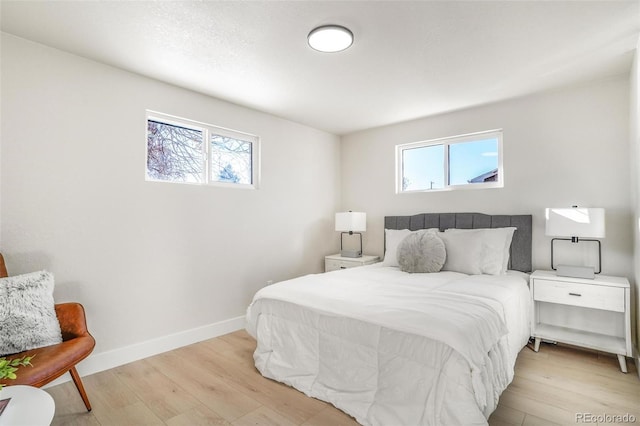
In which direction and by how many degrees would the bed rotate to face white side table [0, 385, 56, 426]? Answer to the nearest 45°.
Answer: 0° — it already faces it

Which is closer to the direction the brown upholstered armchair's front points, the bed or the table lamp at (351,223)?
the bed

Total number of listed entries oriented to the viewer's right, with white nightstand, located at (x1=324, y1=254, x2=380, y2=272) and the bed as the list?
0

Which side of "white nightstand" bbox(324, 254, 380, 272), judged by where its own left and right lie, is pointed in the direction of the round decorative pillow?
left

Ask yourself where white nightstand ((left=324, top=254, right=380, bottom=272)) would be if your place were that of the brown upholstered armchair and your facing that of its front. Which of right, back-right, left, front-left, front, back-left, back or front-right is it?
front-left

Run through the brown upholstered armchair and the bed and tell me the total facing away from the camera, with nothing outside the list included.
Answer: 0

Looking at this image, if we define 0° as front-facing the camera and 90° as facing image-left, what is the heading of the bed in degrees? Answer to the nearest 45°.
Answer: approximately 45°

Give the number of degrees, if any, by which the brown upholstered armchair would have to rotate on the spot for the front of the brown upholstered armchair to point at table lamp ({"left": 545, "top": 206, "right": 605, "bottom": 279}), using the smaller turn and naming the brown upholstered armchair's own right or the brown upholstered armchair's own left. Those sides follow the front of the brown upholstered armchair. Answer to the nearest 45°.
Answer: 0° — it already faces it

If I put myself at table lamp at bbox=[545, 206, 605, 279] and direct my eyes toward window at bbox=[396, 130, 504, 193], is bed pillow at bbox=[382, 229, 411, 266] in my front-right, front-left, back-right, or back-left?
front-left

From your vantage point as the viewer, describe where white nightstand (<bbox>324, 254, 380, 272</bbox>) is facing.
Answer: facing the viewer and to the left of the viewer

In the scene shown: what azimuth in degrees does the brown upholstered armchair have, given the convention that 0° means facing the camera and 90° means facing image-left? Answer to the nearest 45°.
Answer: approximately 315°

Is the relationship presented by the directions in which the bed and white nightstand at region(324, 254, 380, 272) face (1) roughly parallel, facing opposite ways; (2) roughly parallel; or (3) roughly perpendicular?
roughly parallel

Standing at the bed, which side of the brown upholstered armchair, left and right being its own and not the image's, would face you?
front

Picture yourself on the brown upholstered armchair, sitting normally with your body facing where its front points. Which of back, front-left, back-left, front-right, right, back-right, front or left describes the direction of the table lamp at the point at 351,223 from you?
front-left
